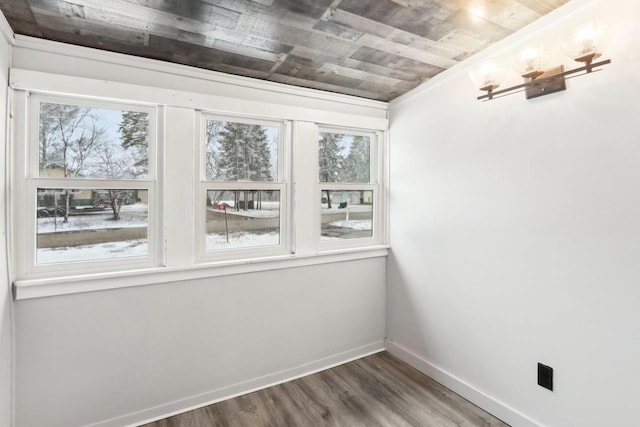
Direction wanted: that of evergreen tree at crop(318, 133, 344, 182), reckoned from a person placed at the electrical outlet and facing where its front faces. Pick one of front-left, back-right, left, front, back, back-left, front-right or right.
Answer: front-right

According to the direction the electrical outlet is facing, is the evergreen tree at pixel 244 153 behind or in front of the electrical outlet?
in front

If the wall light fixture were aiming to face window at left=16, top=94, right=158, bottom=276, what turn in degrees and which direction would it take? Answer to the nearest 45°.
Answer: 0° — it already faces it

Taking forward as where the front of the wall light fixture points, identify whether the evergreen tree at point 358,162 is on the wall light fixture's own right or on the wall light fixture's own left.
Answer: on the wall light fixture's own right

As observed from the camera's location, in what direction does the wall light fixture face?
facing the viewer and to the left of the viewer

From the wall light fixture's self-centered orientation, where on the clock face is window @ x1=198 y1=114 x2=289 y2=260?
The window is roughly at 1 o'clock from the wall light fixture.

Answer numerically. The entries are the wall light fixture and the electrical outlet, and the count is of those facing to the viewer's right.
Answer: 0
